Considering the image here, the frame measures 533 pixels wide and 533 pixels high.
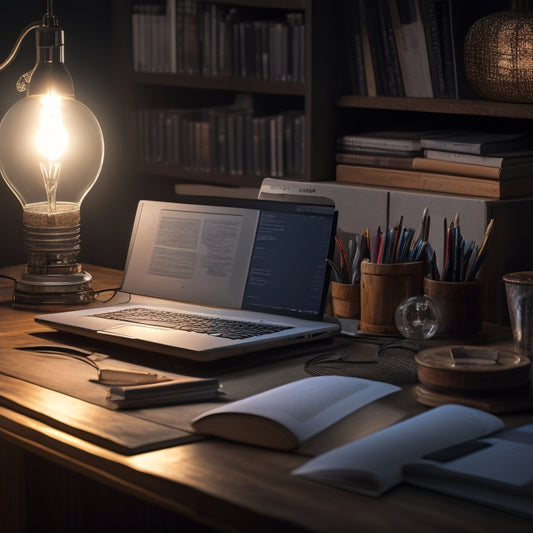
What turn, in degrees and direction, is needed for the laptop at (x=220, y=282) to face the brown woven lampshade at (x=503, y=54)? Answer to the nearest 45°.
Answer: approximately 180°

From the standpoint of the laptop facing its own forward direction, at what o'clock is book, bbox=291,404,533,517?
The book is roughly at 10 o'clock from the laptop.

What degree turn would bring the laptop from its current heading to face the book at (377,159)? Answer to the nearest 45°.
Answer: approximately 180°

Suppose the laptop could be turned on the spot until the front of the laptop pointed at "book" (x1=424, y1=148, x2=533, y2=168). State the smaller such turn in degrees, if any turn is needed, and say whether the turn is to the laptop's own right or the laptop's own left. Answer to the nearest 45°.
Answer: approximately 180°

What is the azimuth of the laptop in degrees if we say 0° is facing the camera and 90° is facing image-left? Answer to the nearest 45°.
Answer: approximately 45°

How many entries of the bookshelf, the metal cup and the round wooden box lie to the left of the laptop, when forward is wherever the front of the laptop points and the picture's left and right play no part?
2

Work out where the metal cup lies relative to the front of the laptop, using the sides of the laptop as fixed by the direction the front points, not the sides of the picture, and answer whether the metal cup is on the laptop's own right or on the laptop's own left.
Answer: on the laptop's own left

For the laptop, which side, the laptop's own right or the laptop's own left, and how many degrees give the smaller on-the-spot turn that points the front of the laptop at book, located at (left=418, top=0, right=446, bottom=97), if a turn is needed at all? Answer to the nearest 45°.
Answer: approximately 180°
